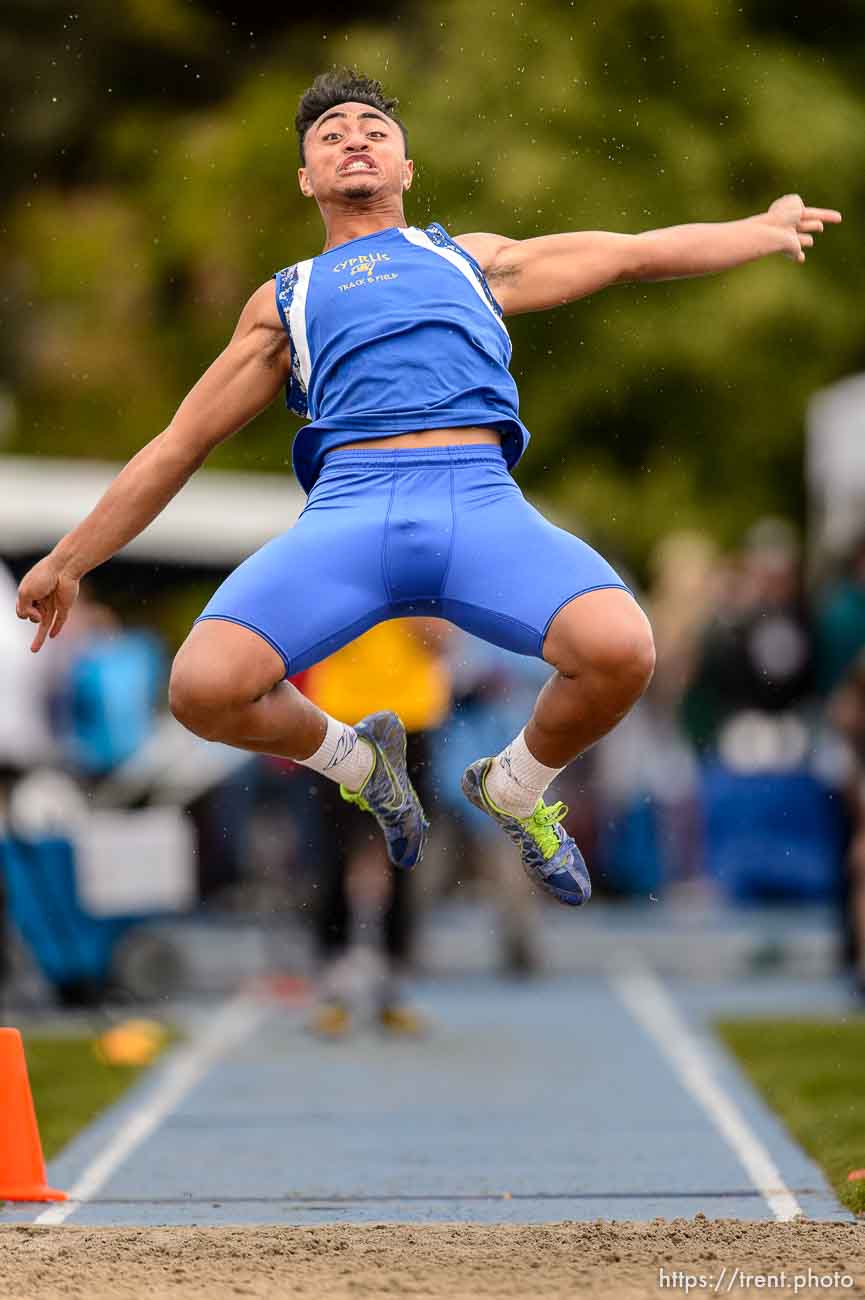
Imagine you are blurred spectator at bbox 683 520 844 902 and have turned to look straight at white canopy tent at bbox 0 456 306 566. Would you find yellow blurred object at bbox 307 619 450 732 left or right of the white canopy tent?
left

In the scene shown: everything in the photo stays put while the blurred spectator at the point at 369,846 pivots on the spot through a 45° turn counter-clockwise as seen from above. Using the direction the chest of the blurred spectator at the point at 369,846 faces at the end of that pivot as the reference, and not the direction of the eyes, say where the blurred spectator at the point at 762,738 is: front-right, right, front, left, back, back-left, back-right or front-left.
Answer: left

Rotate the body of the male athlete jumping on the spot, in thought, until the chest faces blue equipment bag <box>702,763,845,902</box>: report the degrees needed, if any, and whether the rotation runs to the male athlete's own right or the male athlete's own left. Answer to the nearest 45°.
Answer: approximately 180°

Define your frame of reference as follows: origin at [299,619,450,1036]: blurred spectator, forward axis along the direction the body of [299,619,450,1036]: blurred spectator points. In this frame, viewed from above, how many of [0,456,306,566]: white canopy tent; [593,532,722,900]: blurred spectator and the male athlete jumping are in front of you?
1

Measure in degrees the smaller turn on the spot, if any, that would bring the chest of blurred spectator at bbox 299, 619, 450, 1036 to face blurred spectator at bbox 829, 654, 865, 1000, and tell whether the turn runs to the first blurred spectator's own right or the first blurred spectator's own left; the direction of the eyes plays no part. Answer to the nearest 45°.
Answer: approximately 90° to the first blurred spectator's own left

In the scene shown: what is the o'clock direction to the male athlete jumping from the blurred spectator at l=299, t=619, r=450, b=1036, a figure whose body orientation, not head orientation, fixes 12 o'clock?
The male athlete jumping is roughly at 12 o'clock from the blurred spectator.

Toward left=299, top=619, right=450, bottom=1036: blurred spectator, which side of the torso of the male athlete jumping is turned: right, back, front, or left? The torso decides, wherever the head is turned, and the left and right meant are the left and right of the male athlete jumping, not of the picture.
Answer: back

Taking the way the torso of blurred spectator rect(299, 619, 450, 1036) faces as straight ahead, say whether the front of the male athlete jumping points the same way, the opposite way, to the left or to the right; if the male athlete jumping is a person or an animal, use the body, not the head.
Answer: the same way

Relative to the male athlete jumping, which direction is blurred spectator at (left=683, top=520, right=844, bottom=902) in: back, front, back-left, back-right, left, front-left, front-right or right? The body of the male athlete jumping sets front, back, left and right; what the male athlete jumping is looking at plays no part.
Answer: back

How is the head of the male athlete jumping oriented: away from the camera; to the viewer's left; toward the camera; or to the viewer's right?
toward the camera

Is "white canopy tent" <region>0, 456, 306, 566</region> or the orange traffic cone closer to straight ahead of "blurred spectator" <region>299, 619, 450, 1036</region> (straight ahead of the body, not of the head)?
the orange traffic cone

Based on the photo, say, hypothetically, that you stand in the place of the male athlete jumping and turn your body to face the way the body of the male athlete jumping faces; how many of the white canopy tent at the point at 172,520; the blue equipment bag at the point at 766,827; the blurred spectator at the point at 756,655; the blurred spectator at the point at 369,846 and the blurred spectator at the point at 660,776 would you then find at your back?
5

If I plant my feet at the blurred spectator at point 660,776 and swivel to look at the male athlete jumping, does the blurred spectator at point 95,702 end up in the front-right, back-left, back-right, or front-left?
front-right

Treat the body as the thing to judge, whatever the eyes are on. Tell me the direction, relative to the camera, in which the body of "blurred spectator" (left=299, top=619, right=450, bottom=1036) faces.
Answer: toward the camera

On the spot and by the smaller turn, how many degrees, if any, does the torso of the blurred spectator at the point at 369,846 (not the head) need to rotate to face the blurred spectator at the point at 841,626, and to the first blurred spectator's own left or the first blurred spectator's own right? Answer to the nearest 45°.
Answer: approximately 135° to the first blurred spectator's own left
